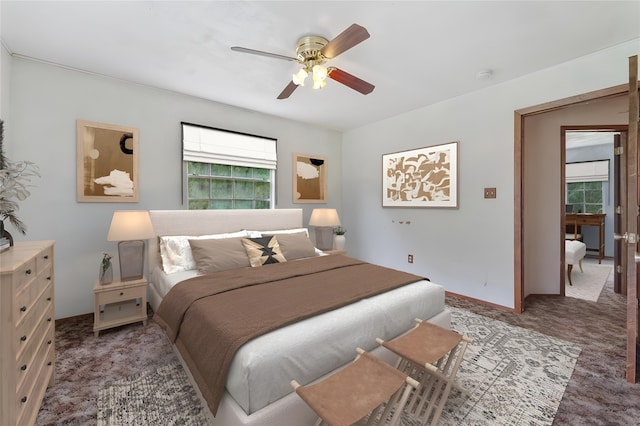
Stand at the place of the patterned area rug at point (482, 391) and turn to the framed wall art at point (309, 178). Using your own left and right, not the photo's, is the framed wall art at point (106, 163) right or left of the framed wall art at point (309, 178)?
left

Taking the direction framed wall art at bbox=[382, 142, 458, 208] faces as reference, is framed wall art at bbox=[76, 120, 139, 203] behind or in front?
in front

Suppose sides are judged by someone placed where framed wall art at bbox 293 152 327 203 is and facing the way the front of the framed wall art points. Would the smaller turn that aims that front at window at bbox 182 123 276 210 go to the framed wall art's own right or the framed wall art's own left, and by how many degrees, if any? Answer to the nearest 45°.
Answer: approximately 90° to the framed wall art's own right

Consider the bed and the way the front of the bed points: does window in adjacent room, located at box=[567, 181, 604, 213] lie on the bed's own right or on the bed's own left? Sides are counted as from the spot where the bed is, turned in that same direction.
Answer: on the bed's own left

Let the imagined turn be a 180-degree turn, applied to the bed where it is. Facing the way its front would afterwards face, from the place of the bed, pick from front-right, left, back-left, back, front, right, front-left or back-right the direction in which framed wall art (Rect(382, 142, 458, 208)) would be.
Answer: right

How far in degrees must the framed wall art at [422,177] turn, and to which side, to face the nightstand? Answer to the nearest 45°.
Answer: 0° — it already faces it

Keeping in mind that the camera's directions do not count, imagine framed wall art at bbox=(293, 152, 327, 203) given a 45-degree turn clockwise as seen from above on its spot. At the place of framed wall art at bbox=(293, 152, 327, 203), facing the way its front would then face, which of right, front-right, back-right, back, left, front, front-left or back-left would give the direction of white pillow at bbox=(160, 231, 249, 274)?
front-right

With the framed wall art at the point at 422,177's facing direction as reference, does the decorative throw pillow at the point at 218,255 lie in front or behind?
in front

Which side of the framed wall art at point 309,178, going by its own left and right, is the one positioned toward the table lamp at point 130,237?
right

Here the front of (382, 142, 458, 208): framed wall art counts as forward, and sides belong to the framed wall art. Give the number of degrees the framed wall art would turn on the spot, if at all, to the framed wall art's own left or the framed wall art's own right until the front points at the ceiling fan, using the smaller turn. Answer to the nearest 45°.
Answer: approximately 45° to the framed wall art's own left

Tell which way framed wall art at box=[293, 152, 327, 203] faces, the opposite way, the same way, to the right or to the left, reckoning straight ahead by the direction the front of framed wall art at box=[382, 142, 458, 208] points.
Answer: to the left

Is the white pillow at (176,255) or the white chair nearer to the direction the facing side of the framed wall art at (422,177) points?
the white pillow

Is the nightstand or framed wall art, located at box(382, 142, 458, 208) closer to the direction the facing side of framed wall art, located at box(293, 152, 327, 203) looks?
the framed wall art
